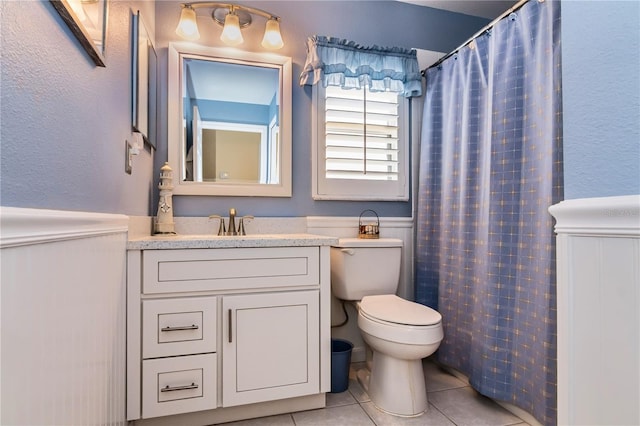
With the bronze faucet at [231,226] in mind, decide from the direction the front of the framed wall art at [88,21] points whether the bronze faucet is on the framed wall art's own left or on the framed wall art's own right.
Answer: on the framed wall art's own left

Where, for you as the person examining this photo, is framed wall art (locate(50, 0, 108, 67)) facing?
facing to the right of the viewer

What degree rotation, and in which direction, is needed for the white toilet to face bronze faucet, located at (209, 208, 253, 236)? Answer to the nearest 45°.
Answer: approximately 135° to its right

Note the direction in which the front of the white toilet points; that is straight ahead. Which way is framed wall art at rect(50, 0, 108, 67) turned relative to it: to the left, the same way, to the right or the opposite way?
to the left

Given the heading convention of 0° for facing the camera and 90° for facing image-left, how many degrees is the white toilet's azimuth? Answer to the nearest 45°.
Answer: approximately 315°

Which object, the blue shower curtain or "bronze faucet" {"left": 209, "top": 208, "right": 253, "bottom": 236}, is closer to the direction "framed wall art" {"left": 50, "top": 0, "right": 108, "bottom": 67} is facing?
the blue shower curtain

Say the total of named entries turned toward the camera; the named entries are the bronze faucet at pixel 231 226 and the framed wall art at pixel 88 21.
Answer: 1

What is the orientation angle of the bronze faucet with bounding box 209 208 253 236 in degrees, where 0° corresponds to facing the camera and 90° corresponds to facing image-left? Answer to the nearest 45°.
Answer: approximately 0°
